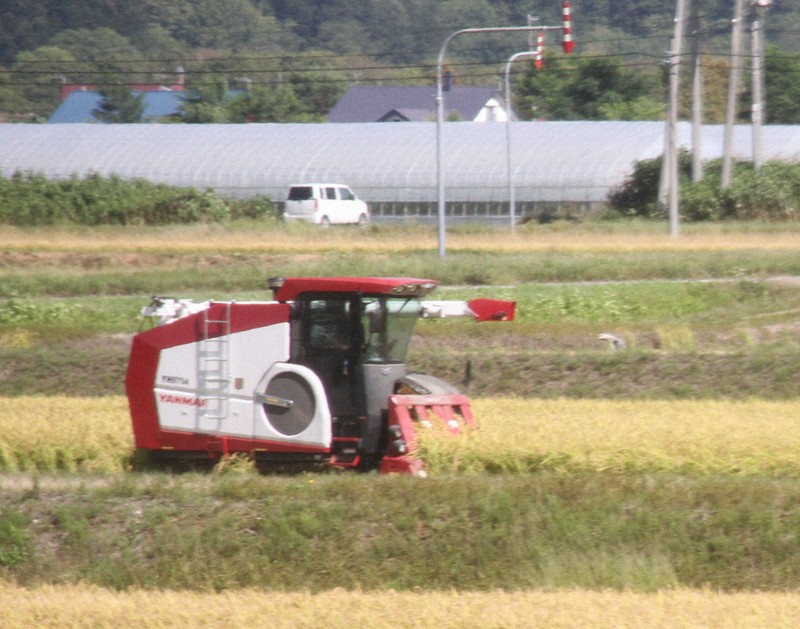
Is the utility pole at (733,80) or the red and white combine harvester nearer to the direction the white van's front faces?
the utility pole

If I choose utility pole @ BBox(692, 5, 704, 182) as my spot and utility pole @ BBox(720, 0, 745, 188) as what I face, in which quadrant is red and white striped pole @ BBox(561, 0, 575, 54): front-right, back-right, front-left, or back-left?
back-right

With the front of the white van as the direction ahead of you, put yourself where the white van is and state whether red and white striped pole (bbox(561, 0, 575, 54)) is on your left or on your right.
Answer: on your right

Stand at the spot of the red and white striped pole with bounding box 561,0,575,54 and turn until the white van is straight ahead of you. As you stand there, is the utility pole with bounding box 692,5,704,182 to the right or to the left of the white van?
right

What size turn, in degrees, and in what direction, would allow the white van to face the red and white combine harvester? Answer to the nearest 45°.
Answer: approximately 135° to its right

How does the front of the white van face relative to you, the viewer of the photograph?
facing away from the viewer and to the right of the viewer
